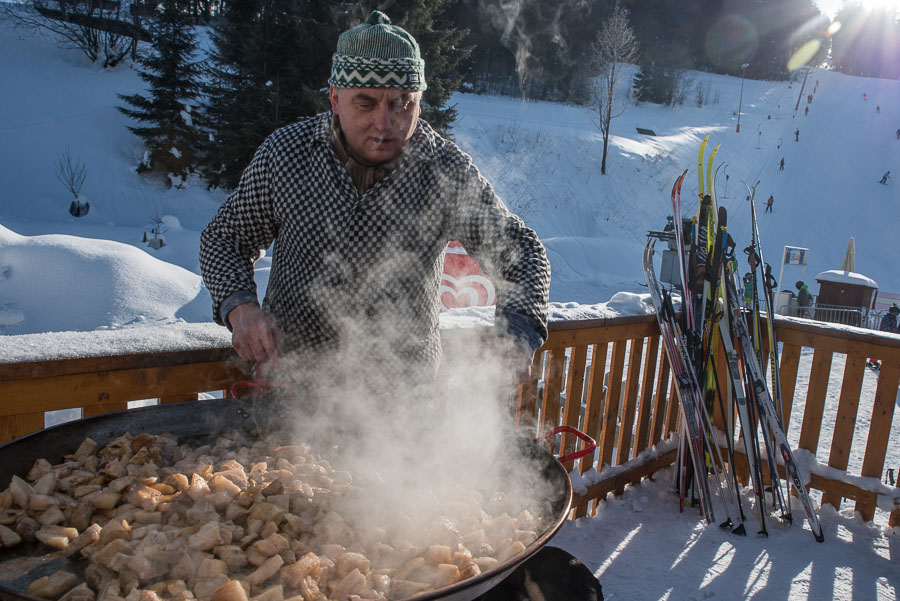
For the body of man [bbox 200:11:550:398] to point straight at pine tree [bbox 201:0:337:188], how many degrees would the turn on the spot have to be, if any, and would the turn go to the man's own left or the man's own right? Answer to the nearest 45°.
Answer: approximately 180°

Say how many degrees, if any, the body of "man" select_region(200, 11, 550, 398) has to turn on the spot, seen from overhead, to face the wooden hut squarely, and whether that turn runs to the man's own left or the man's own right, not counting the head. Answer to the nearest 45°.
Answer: approximately 135° to the man's own left

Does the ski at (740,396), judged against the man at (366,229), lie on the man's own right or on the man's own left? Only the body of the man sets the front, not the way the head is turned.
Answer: on the man's own left

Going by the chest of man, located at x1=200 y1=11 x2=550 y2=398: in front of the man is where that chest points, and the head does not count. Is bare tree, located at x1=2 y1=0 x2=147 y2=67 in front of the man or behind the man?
behind

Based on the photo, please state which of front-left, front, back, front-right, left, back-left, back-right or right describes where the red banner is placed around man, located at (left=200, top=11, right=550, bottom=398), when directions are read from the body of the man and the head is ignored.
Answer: back

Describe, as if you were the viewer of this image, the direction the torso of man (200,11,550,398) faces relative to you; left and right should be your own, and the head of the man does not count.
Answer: facing the viewer
